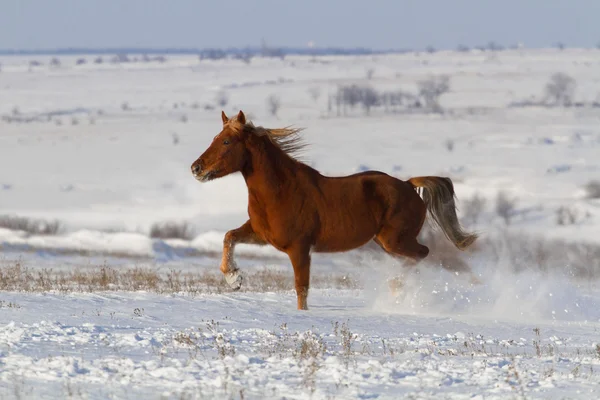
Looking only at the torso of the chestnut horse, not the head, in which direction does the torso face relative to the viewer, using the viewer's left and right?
facing to the left of the viewer

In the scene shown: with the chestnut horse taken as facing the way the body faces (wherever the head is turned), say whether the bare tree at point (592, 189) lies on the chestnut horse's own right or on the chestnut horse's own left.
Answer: on the chestnut horse's own right

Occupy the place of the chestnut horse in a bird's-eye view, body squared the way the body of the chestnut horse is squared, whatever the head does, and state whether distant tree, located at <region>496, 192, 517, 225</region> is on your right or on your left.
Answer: on your right
